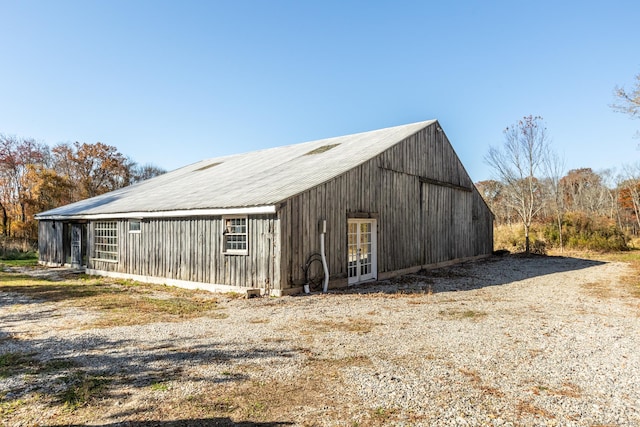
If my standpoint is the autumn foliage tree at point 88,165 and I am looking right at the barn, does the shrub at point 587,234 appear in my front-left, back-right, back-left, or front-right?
front-left

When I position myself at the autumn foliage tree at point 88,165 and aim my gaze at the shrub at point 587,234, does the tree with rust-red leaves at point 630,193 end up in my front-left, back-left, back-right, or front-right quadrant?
front-left

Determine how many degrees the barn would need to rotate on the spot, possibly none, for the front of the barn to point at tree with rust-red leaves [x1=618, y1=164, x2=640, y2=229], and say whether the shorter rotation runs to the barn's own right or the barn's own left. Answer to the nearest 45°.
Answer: approximately 90° to the barn's own left

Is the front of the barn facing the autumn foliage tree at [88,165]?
no

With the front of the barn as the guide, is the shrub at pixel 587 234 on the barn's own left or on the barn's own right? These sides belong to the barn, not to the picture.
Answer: on the barn's own left

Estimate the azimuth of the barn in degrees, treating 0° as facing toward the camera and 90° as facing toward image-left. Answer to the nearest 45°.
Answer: approximately 315°
